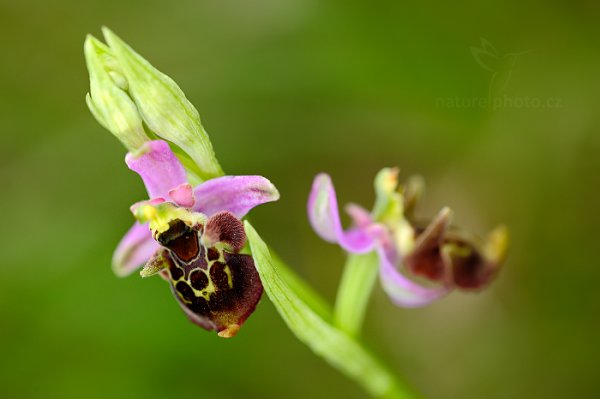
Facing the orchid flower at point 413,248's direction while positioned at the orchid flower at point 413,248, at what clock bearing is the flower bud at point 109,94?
The flower bud is roughly at 5 o'clock from the orchid flower.

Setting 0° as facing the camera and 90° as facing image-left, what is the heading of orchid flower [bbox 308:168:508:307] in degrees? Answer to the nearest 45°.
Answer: approximately 270°

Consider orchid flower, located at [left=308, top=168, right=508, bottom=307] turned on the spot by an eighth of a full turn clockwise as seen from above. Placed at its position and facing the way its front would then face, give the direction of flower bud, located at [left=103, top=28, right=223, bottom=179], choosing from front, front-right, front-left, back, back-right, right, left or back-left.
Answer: right
